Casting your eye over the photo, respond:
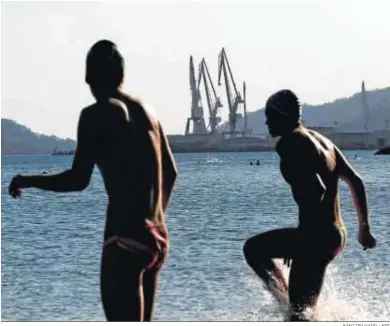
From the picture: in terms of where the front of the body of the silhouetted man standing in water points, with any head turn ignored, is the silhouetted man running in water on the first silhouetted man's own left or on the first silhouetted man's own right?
on the first silhouetted man's own right

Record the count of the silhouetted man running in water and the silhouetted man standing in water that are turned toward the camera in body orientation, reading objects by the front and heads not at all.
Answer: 0

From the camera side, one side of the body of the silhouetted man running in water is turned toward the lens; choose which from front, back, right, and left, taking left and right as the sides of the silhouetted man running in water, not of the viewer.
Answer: left

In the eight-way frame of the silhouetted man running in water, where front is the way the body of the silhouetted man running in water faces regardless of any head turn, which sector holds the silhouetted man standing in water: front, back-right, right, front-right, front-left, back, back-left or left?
front-left

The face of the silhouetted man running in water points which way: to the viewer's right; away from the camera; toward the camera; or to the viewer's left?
to the viewer's left

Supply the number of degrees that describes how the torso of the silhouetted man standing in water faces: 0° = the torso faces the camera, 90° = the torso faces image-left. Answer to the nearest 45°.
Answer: approximately 135°
